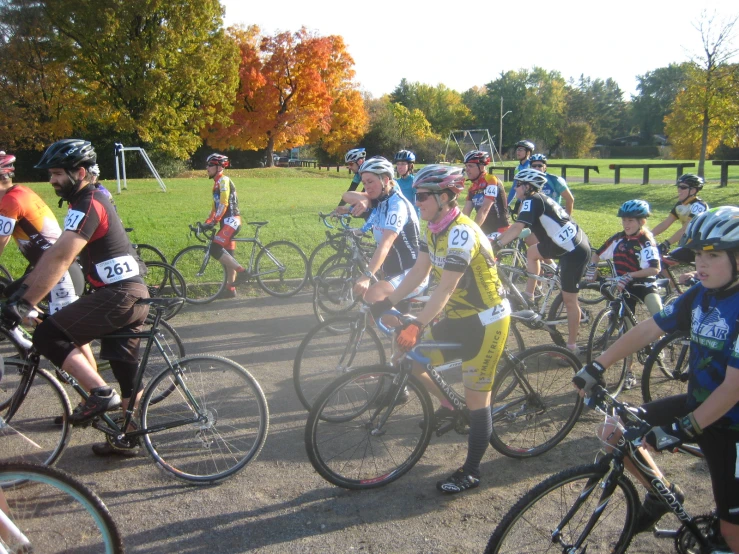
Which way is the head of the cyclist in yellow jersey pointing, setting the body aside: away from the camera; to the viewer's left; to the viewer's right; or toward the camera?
to the viewer's left

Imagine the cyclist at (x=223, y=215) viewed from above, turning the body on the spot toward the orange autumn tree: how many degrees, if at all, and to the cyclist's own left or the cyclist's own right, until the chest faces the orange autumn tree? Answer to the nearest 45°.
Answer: approximately 90° to the cyclist's own right

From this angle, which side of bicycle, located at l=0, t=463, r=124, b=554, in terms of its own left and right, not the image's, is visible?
left

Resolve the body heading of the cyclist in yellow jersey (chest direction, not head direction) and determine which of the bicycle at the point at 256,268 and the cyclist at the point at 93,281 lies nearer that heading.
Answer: the cyclist

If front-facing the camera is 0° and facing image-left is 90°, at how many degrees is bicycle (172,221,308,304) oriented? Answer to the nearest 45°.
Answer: approximately 90°

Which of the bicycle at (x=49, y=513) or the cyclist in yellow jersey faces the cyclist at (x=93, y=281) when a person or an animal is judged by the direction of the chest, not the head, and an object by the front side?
the cyclist in yellow jersey

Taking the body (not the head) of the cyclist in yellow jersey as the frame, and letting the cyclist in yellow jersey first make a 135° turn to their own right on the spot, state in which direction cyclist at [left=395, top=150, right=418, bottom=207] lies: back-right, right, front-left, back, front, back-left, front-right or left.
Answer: front-left

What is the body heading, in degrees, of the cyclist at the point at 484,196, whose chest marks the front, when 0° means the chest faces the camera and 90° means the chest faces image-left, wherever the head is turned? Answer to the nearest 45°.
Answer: approximately 45°
